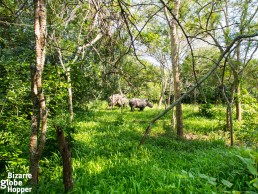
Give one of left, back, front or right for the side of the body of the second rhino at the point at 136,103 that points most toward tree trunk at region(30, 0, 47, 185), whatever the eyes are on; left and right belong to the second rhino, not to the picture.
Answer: right

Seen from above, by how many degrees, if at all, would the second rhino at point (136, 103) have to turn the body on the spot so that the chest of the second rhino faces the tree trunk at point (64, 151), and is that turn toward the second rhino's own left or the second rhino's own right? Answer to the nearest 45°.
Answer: approximately 90° to the second rhino's own right

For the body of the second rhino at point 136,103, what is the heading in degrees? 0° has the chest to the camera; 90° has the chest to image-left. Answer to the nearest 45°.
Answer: approximately 270°
